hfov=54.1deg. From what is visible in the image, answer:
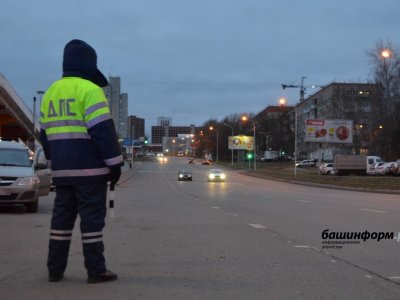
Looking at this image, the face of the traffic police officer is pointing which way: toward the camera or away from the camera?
away from the camera

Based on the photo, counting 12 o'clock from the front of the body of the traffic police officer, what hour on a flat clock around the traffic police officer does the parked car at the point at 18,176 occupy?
The parked car is roughly at 10 o'clock from the traffic police officer.

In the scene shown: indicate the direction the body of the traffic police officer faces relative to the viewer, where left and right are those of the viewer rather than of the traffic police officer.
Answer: facing away from the viewer and to the right of the viewer
